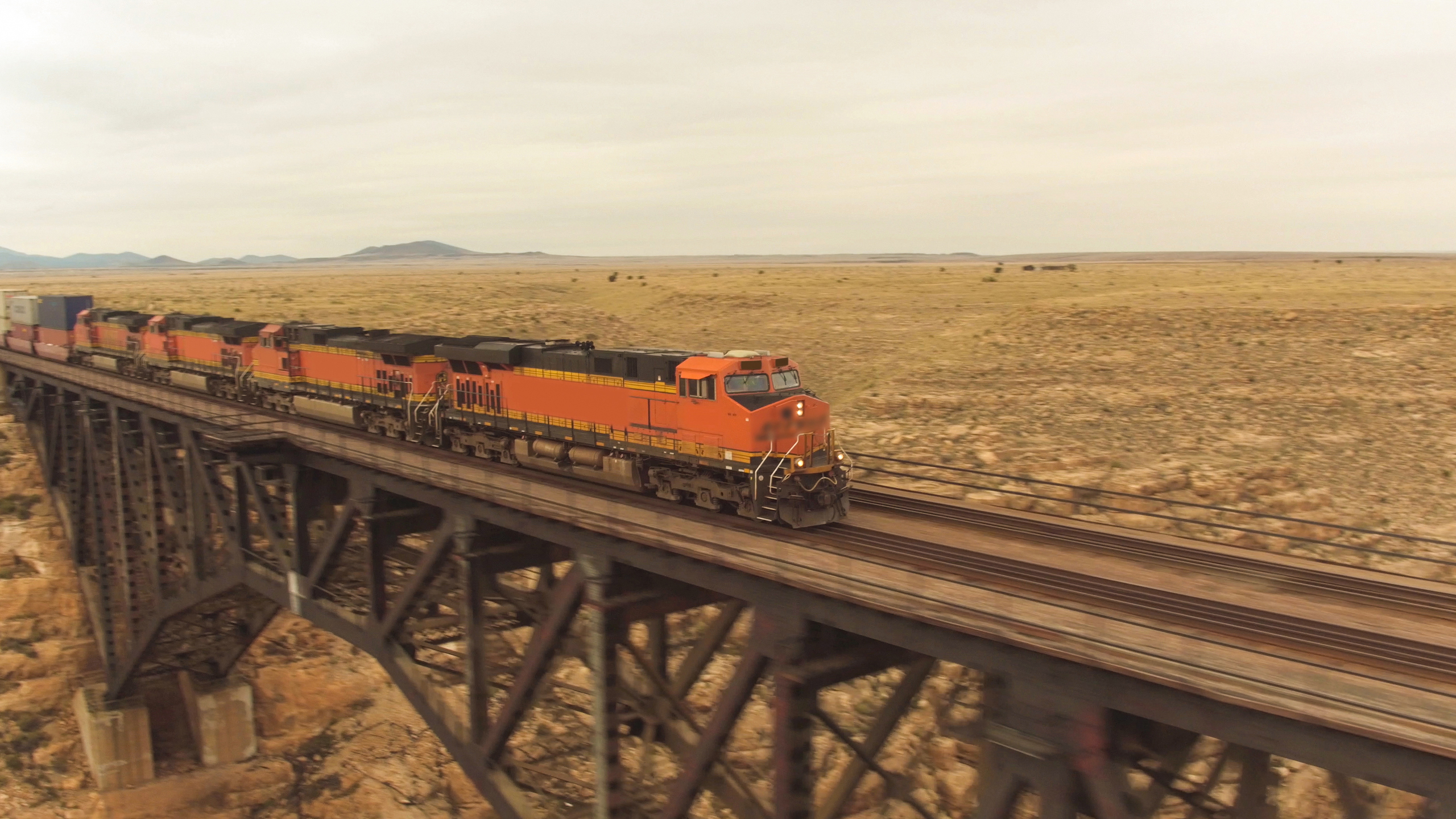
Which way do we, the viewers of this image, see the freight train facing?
facing the viewer and to the right of the viewer

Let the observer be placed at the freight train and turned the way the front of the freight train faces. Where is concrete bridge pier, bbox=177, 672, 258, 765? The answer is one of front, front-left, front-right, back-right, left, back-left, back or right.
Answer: back

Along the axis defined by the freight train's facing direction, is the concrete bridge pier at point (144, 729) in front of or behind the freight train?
behind

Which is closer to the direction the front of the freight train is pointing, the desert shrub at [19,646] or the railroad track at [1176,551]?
the railroad track

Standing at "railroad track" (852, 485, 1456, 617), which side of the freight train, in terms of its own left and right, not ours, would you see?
front

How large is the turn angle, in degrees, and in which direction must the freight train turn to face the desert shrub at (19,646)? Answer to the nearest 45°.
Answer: approximately 180°

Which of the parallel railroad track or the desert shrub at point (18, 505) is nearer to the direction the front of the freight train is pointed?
the parallel railroad track

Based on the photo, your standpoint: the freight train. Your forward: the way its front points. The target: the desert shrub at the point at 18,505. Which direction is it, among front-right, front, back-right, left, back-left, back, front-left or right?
back

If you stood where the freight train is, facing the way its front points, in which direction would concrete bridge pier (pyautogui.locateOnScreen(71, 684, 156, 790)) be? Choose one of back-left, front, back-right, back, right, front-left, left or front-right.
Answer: back

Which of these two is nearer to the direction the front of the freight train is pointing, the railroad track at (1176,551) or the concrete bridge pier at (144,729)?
the railroad track
